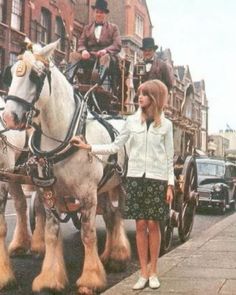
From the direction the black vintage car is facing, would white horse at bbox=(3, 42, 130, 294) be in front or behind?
in front

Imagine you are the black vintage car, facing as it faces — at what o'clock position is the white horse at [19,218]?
The white horse is roughly at 11 o'clock from the black vintage car.

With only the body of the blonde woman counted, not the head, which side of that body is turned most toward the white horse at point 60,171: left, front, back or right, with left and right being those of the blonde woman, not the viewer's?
right

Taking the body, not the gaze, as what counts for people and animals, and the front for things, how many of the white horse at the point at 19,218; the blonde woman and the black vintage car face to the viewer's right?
0

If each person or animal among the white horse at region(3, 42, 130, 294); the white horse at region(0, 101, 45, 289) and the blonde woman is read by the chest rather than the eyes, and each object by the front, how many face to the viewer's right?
0

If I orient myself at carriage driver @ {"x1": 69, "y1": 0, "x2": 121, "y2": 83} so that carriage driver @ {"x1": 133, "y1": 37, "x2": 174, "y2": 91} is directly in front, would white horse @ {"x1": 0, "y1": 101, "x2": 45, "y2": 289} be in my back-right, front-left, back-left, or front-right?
back-right

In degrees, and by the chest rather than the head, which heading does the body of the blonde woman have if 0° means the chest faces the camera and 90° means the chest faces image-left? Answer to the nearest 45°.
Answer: approximately 0°

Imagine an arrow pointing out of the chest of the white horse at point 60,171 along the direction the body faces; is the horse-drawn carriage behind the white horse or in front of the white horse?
behind

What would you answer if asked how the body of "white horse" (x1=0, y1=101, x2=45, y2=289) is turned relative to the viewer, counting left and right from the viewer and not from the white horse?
facing the viewer and to the left of the viewer

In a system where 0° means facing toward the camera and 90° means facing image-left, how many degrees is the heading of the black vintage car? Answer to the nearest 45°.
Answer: approximately 45°

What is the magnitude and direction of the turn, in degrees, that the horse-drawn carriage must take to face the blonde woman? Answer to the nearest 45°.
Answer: approximately 45° to its left

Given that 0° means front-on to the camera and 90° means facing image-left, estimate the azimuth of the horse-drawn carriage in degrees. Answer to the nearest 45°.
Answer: approximately 45°
